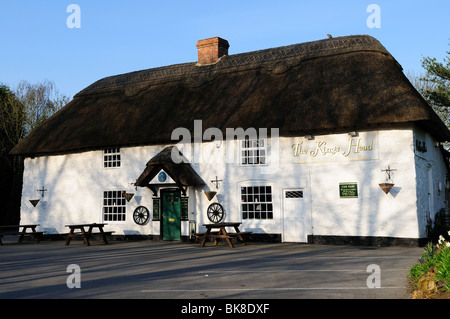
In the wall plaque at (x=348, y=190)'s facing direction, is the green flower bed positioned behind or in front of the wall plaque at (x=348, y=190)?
in front

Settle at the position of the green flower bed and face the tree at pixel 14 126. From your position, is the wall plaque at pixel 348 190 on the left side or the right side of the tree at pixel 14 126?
right

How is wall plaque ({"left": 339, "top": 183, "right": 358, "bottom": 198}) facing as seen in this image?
toward the camera

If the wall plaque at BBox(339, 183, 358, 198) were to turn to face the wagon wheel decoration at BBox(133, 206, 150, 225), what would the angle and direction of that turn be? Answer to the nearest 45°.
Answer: approximately 90° to its right

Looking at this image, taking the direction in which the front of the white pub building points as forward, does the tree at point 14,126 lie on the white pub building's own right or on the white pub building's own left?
on the white pub building's own right

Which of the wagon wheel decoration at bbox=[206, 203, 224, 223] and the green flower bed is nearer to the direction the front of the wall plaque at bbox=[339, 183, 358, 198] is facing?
the green flower bed

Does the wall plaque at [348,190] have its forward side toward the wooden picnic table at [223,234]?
no

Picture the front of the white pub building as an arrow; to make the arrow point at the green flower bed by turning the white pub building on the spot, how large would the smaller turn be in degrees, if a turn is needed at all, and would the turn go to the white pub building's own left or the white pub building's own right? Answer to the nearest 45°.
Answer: approximately 45° to the white pub building's own left

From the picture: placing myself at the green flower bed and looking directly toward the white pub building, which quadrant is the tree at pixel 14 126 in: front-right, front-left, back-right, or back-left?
front-left

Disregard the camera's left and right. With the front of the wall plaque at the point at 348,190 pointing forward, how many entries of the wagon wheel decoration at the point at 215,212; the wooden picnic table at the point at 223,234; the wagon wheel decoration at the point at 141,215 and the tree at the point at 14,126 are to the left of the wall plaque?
0

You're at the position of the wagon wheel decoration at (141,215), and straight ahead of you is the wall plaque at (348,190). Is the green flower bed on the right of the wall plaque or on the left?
right

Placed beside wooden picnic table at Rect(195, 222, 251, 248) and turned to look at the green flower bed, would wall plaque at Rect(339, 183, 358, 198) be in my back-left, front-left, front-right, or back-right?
front-left
